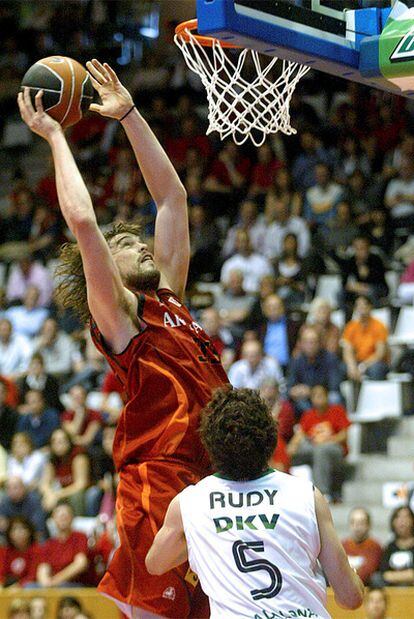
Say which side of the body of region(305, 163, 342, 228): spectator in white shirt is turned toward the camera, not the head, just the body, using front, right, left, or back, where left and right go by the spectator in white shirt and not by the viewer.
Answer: front

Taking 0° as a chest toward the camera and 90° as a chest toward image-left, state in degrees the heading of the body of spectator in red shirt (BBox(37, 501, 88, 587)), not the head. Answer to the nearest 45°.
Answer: approximately 0°

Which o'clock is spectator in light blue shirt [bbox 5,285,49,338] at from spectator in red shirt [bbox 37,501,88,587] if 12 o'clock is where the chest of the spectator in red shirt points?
The spectator in light blue shirt is roughly at 6 o'clock from the spectator in red shirt.

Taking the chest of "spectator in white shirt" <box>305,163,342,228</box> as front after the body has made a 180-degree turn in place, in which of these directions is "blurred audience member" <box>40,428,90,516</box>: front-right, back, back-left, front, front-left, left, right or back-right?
back-left

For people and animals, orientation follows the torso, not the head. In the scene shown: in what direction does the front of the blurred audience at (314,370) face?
toward the camera

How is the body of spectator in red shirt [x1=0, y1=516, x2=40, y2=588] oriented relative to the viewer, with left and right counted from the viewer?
facing the viewer

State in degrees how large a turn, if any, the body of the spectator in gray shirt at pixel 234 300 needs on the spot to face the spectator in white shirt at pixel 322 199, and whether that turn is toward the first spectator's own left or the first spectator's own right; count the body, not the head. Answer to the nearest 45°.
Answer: approximately 135° to the first spectator's own left

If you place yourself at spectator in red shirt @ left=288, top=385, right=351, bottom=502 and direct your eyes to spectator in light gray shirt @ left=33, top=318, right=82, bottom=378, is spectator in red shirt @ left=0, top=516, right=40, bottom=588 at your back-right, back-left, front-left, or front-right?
front-left

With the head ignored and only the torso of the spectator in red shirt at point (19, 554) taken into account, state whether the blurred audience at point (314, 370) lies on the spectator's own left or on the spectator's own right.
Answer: on the spectator's own left

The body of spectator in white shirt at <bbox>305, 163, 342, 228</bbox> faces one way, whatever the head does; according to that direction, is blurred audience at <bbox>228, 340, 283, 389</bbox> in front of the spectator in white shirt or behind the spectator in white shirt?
in front

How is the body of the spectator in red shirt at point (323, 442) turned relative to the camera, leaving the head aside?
toward the camera

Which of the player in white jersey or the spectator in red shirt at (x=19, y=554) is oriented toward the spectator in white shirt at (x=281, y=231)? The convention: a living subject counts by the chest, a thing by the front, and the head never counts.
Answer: the player in white jersey

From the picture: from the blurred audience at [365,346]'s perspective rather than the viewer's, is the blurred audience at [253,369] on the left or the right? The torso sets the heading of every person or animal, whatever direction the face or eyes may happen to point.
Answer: on their right

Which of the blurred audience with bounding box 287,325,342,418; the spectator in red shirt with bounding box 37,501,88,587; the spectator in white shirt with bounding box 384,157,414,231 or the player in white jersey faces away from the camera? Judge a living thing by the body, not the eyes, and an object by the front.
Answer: the player in white jersey
